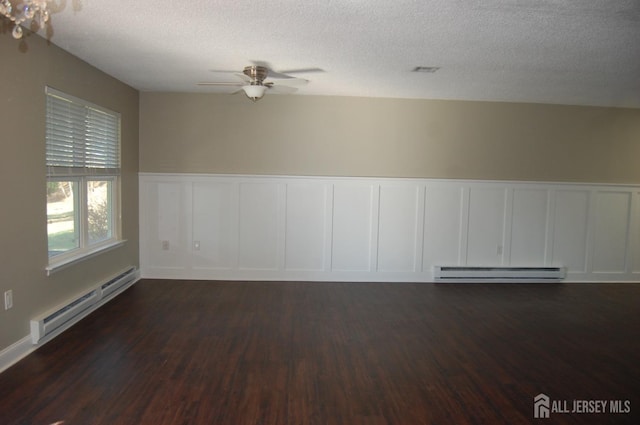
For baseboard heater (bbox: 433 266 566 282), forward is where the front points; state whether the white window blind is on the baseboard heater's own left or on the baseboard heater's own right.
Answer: on the baseboard heater's own right

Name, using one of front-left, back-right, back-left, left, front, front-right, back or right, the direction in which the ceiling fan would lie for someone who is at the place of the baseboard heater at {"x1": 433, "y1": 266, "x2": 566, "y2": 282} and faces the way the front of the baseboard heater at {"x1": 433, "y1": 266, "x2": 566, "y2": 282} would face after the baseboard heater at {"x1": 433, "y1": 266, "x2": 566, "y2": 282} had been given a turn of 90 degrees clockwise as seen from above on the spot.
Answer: front-left

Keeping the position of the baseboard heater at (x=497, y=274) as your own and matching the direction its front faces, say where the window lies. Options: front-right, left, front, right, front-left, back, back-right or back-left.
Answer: front-right

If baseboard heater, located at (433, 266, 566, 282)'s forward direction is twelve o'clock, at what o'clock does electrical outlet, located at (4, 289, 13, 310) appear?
The electrical outlet is roughly at 1 o'clock from the baseboard heater.

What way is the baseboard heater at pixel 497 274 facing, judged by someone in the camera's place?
facing the viewer

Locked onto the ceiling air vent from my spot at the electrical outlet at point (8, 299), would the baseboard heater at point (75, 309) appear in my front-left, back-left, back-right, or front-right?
front-left
